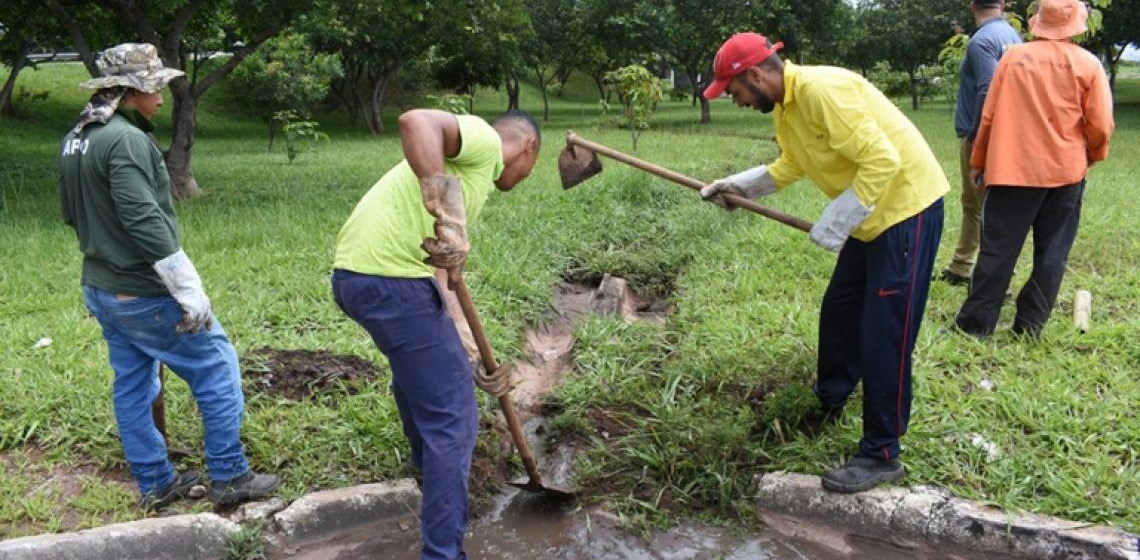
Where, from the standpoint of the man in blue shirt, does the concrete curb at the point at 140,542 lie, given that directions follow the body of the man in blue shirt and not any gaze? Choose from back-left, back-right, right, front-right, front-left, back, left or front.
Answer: left

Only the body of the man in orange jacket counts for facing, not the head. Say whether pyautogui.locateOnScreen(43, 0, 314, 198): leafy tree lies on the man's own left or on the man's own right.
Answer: on the man's own left

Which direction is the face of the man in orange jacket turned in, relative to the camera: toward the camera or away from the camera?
away from the camera

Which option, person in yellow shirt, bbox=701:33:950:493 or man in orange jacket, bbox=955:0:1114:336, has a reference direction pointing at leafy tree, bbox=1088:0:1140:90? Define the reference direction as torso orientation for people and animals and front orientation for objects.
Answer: the man in orange jacket

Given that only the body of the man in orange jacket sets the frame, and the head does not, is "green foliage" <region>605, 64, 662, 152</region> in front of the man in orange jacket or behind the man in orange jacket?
in front

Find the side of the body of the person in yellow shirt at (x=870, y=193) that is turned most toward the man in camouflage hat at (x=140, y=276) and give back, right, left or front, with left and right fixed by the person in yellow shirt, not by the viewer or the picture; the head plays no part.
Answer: front

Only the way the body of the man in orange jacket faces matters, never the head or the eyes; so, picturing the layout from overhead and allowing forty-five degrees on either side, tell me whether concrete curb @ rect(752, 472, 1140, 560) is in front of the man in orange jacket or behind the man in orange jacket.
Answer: behind

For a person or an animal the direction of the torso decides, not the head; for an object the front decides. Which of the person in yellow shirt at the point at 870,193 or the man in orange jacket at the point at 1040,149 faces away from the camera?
the man in orange jacket

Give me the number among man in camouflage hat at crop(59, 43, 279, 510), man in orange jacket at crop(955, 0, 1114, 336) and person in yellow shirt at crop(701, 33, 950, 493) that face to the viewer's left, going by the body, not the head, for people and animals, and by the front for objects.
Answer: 1

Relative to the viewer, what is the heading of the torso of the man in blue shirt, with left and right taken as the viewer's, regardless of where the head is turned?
facing away from the viewer and to the left of the viewer

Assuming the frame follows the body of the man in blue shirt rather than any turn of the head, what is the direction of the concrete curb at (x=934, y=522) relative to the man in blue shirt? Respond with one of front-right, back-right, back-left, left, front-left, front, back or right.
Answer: back-left

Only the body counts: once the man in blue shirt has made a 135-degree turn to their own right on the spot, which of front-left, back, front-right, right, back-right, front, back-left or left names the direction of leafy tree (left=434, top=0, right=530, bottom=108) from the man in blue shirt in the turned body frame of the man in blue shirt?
back-left

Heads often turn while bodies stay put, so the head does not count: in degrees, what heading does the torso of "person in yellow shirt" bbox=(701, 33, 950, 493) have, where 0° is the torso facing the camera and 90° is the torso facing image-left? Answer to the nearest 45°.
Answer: approximately 90°

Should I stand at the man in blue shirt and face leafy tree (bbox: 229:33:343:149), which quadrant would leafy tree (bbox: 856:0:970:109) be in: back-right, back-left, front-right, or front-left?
front-right

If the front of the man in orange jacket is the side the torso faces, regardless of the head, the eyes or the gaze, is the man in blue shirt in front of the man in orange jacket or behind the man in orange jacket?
in front

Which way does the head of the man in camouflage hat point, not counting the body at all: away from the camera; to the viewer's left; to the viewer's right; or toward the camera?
to the viewer's right

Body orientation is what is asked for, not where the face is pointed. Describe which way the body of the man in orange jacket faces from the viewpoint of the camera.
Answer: away from the camera

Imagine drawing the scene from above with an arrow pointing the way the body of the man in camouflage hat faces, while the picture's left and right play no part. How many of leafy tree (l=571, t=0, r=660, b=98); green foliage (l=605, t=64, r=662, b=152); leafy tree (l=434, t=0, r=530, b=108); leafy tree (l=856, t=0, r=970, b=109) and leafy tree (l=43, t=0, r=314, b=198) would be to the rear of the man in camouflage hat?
0

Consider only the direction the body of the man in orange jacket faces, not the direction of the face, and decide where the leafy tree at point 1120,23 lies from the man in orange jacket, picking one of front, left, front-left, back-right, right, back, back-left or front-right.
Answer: front

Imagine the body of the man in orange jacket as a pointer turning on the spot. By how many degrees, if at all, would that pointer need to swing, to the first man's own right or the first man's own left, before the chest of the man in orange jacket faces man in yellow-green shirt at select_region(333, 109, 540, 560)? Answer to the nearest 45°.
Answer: approximately 135° to the first man's own left

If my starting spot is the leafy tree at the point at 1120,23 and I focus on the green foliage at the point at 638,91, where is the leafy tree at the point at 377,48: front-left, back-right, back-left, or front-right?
front-right

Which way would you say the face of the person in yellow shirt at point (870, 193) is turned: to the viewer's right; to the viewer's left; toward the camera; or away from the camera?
to the viewer's left
